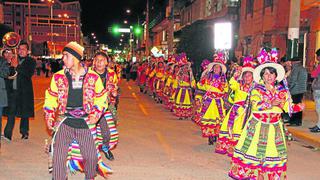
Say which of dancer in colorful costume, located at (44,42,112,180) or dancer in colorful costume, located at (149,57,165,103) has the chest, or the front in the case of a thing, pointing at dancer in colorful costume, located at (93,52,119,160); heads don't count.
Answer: dancer in colorful costume, located at (149,57,165,103)

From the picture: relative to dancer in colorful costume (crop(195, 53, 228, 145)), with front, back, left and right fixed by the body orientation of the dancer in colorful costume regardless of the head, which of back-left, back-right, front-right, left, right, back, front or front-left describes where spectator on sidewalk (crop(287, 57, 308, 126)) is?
back-left

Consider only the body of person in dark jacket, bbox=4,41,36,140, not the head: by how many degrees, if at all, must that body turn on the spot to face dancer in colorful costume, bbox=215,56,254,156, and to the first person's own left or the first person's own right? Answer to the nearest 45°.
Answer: approximately 90° to the first person's own left

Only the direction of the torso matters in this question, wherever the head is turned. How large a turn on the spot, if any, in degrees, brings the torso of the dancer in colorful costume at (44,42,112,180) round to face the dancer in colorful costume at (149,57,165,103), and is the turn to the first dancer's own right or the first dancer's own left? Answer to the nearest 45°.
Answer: approximately 180°

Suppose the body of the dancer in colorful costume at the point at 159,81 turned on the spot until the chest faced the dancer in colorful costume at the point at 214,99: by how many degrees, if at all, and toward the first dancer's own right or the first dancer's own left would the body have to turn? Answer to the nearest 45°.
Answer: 0° — they already face them

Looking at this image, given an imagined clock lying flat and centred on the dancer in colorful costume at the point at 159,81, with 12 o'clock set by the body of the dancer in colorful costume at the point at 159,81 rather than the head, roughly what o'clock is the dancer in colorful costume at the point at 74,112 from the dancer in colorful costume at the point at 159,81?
the dancer in colorful costume at the point at 74,112 is roughly at 12 o'clock from the dancer in colorful costume at the point at 159,81.

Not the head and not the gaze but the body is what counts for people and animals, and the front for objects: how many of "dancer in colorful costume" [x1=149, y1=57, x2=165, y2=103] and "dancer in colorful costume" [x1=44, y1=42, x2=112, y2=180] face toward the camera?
2

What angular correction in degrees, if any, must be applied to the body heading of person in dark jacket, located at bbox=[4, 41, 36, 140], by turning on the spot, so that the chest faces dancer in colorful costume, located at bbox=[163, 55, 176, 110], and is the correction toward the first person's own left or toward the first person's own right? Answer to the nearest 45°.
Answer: approximately 180°
